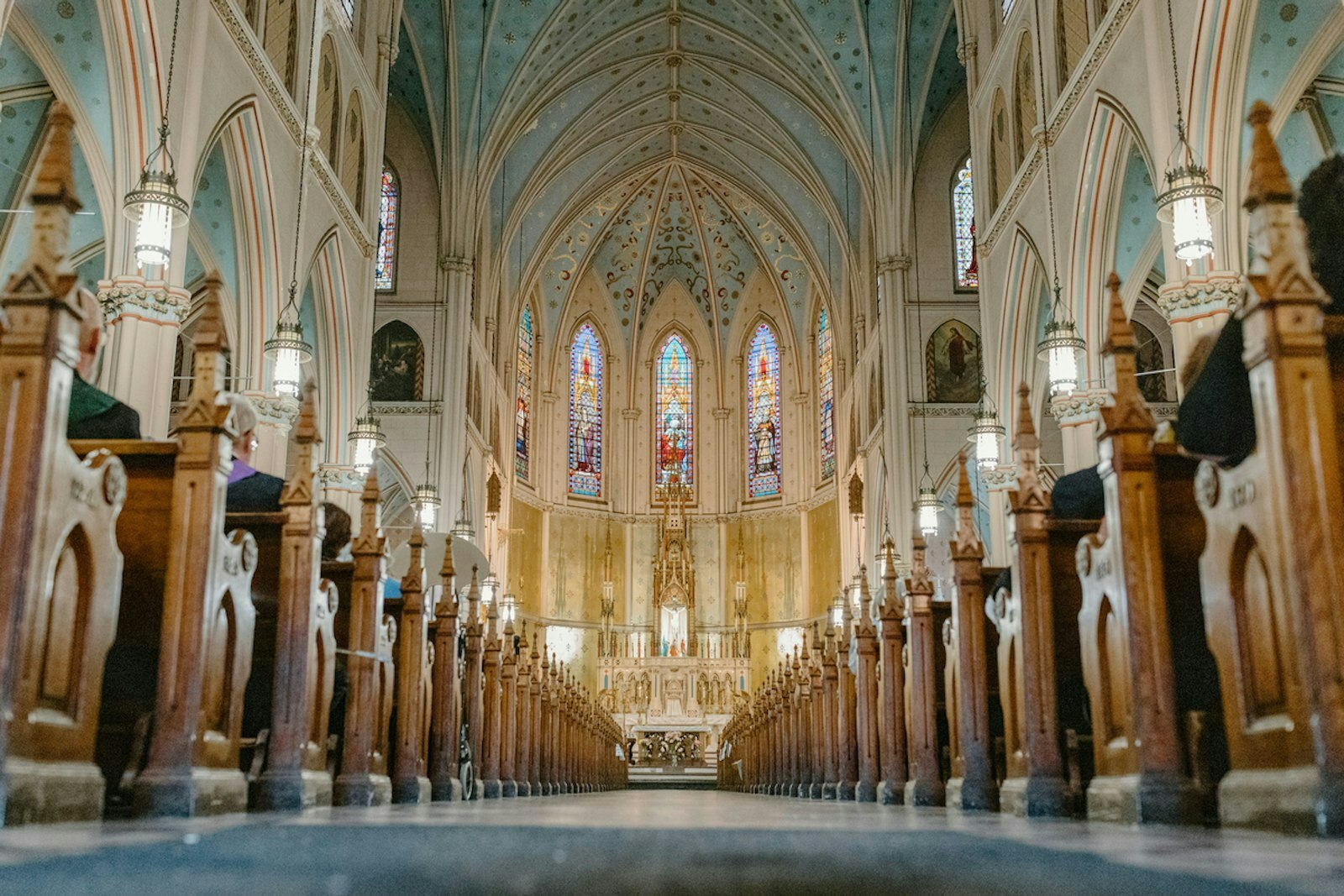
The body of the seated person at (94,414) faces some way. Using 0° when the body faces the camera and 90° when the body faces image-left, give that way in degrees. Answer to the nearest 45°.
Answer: approximately 180°

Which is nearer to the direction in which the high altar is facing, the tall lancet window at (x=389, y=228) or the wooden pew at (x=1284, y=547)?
the wooden pew

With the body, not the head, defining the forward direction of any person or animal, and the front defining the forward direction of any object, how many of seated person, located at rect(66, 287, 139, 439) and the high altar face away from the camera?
1

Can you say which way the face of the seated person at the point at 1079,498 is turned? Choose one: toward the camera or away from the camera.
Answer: away from the camera

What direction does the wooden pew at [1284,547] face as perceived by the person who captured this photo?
facing away from the viewer and to the left of the viewer

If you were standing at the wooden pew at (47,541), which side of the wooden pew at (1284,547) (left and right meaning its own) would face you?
left

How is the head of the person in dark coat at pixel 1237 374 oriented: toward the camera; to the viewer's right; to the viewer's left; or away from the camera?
away from the camera

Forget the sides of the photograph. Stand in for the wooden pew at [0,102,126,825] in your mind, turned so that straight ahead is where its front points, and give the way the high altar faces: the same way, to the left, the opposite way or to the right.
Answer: the opposite way

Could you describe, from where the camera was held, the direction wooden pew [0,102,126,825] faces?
facing away from the viewer and to the right of the viewer

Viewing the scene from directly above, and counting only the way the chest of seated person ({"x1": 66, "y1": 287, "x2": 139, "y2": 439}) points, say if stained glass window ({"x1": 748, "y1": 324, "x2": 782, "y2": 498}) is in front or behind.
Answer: in front

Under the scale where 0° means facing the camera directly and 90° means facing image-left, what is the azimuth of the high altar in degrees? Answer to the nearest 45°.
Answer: approximately 0°

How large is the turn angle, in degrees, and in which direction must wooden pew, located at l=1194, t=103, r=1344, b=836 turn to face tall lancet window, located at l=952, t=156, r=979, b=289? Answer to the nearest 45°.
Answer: approximately 45° to its right

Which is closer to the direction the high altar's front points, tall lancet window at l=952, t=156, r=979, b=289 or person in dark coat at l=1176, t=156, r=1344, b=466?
the person in dark coat
